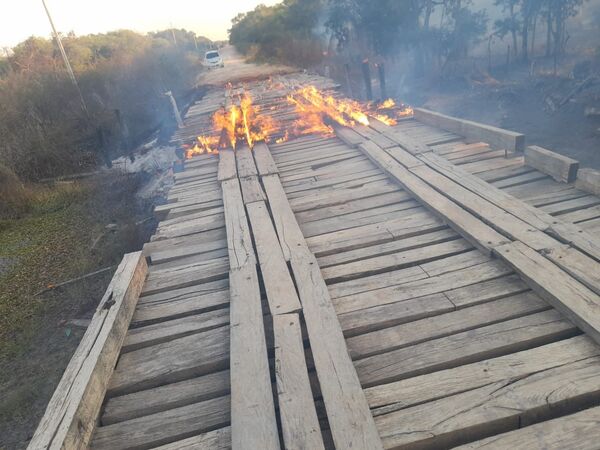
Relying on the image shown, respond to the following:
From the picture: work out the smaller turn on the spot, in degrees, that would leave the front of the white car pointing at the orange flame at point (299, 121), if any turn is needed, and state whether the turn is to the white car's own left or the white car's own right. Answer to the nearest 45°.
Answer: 0° — it already faces it

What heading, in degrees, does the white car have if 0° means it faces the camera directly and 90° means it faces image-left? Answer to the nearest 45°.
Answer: approximately 0°

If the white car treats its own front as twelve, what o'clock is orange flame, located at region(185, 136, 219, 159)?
The orange flame is roughly at 12 o'clock from the white car.

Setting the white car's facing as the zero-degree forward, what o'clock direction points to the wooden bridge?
The wooden bridge is roughly at 12 o'clock from the white car.
